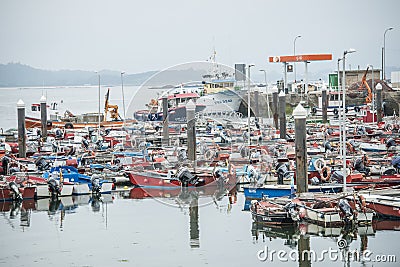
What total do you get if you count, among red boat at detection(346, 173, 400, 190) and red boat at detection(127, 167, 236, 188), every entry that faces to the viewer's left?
2

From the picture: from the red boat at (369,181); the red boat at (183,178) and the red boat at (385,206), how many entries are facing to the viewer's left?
3

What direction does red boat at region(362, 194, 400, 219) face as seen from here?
to the viewer's left

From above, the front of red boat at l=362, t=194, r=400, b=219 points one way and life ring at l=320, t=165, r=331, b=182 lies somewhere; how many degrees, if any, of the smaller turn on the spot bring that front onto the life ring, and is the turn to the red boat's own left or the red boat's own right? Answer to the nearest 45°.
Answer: approximately 45° to the red boat's own right

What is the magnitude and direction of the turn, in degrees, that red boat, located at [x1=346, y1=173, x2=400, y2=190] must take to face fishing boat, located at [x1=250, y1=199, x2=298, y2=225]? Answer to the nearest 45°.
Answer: approximately 45° to its left

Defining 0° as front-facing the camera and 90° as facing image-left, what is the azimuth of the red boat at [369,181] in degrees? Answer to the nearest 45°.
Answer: approximately 90°

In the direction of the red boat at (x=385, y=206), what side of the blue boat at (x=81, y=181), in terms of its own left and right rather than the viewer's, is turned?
back

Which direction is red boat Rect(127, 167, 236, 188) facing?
to the viewer's left

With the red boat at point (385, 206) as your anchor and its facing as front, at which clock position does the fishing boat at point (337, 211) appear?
The fishing boat is roughly at 11 o'clock from the red boat.
